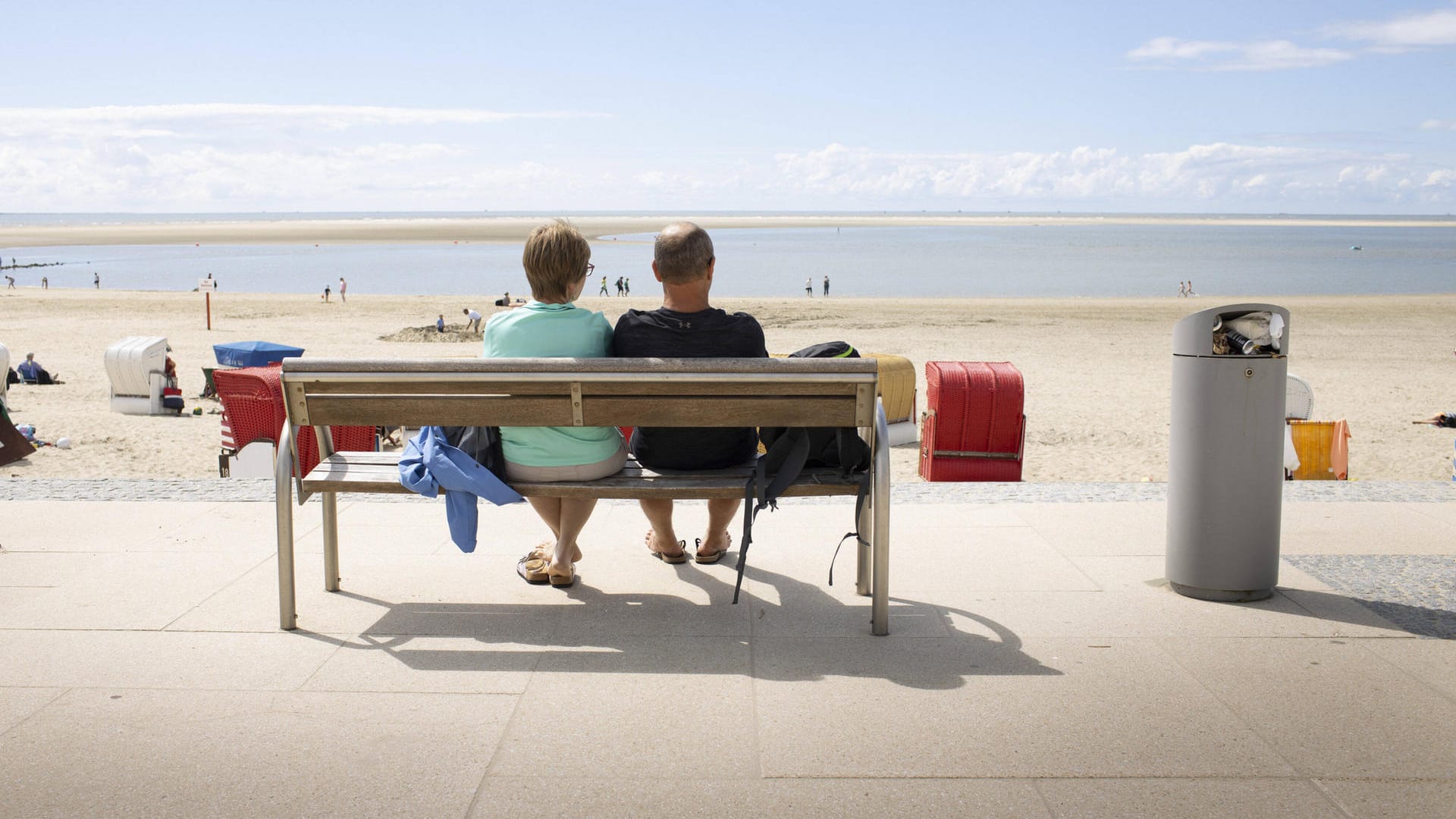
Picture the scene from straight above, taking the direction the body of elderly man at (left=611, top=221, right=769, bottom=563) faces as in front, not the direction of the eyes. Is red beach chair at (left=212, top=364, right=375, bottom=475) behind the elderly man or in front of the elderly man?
in front

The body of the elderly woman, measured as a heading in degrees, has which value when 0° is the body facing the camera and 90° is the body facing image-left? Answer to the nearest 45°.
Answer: approximately 180°

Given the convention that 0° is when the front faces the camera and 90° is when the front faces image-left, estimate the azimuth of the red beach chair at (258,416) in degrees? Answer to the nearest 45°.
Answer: approximately 135°

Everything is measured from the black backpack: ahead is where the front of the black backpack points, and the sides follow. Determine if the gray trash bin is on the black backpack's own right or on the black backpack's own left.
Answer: on the black backpack's own right

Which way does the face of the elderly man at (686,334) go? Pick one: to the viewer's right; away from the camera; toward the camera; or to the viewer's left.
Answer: away from the camera

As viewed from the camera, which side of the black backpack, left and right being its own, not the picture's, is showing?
back

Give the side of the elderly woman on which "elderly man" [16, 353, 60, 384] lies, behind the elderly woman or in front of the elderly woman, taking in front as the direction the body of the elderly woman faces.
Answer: in front

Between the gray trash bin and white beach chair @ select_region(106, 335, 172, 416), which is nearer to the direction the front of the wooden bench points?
the white beach chair

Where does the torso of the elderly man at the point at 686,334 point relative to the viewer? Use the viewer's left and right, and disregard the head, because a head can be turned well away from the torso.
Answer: facing away from the viewer

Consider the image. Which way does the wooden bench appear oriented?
away from the camera
